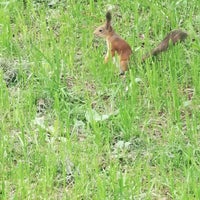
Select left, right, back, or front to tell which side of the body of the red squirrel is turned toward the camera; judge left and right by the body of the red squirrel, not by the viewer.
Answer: left
